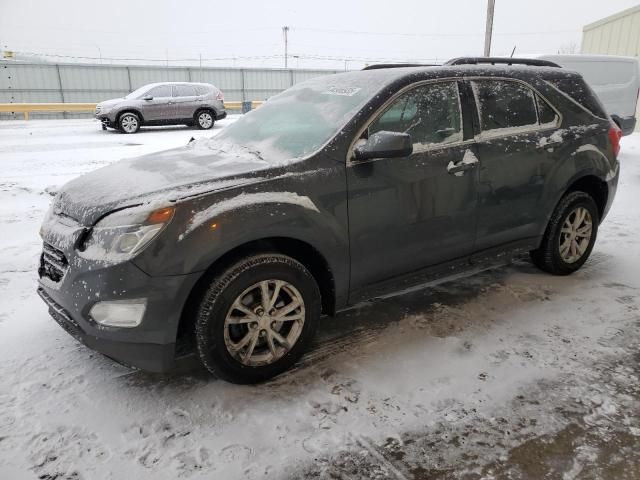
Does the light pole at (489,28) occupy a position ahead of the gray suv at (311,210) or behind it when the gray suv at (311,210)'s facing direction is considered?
behind

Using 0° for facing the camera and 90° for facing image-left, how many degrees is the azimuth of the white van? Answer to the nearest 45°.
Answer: approximately 90°

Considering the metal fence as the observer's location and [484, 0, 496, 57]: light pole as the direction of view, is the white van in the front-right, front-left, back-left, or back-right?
front-right

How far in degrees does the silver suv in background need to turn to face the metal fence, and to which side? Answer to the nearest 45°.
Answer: approximately 90° to its right

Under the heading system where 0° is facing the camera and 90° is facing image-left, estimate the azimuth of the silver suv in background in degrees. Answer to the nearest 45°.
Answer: approximately 90°

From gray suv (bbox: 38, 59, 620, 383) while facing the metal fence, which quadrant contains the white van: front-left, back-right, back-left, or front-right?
front-right

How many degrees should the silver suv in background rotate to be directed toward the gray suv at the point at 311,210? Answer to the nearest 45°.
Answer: approximately 90° to its left

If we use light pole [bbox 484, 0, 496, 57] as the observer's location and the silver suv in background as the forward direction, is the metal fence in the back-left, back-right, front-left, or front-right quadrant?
front-right

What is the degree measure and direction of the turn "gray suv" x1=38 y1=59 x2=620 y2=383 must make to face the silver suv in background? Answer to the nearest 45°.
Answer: approximately 135° to its right

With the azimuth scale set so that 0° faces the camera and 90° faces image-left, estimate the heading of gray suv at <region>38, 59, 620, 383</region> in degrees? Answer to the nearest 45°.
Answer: approximately 45°

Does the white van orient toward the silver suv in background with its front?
yes

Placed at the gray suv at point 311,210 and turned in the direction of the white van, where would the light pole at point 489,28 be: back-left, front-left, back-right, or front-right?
front-left

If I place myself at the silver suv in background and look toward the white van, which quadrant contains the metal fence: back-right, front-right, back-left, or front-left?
back-left
